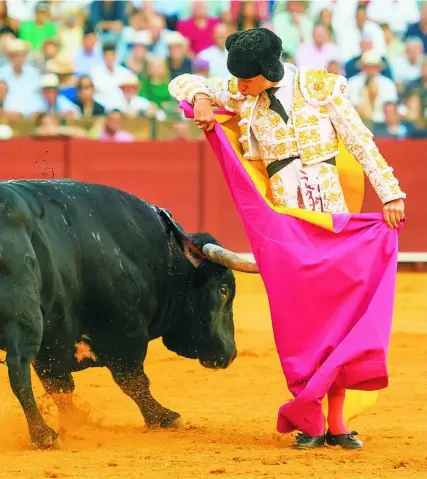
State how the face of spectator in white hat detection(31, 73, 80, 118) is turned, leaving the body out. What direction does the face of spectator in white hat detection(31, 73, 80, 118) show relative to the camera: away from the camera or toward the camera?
toward the camera

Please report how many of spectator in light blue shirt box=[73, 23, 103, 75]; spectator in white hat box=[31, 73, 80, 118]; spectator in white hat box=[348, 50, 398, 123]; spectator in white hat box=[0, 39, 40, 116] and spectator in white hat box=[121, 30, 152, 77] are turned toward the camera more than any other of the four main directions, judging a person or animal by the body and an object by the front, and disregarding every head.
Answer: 5

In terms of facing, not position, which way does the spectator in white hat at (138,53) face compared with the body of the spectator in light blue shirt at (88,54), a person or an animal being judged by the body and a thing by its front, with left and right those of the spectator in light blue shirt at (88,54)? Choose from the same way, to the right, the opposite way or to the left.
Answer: the same way

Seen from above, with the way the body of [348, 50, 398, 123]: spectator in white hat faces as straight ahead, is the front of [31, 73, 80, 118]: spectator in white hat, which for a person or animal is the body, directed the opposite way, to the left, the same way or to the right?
the same way

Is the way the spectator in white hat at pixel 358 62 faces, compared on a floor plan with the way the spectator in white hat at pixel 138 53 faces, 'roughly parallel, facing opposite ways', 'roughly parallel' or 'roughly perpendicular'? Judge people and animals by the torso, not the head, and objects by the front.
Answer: roughly parallel

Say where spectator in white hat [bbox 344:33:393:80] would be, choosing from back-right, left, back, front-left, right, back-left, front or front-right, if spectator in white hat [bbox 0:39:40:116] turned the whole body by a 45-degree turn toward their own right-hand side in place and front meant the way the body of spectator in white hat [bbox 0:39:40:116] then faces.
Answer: back-left

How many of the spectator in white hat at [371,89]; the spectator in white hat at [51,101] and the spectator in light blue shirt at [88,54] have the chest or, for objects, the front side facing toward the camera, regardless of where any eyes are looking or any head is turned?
3

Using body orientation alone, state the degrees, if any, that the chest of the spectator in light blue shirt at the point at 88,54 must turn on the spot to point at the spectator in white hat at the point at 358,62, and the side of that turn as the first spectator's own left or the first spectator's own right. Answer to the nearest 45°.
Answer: approximately 90° to the first spectator's own left

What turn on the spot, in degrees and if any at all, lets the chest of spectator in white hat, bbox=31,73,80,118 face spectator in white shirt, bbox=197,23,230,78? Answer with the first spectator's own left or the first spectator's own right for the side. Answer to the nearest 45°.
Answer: approximately 90° to the first spectator's own left

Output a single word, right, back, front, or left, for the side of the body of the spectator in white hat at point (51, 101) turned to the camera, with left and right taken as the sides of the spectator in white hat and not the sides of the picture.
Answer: front

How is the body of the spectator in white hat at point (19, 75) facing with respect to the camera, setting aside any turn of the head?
toward the camera

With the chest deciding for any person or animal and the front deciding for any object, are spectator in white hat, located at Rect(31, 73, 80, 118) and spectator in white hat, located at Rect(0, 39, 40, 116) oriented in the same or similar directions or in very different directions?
same or similar directions

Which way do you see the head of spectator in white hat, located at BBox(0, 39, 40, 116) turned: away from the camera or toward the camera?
toward the camera

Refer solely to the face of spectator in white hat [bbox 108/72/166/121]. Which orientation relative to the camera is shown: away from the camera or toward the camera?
toward the camera

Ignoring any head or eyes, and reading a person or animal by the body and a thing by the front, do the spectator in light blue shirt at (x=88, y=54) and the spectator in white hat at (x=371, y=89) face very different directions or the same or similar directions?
same or similar directions

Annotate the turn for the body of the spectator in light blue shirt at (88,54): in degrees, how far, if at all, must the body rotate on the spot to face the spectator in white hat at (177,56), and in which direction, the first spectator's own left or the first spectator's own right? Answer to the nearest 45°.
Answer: approximately 90° to the first spectator's own left
